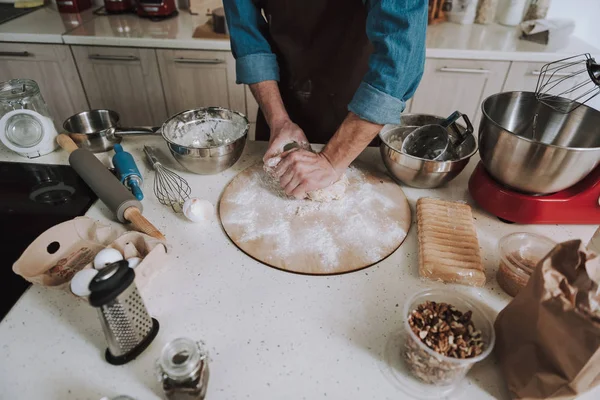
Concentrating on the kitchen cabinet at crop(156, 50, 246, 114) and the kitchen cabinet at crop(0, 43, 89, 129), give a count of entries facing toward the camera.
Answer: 2

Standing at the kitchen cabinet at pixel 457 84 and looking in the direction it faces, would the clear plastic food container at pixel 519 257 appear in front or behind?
in front

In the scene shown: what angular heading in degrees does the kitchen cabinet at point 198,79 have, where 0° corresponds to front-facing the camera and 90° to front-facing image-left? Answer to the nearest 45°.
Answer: approximately 0°

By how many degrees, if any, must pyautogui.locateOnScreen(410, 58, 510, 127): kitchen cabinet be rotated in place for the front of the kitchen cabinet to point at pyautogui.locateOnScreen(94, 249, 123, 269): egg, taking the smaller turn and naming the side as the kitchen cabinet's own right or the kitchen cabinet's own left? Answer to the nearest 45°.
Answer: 0° — it already faces it

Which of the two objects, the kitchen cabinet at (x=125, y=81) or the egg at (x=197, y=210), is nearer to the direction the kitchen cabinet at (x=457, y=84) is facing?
the egg

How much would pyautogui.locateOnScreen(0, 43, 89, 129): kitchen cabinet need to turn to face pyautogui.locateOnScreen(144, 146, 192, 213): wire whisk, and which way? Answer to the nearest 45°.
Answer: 0° — it already faces it

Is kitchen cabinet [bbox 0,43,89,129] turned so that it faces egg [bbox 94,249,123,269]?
yes

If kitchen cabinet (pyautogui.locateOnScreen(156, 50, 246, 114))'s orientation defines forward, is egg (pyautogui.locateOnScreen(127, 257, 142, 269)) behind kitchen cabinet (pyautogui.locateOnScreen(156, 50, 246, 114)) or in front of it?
in front
